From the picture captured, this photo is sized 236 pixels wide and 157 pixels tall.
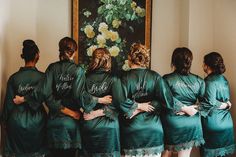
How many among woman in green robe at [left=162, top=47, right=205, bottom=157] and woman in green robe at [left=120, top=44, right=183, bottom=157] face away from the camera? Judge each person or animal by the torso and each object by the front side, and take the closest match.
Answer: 2

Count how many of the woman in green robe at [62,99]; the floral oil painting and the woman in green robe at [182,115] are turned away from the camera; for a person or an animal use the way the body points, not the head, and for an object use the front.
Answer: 2

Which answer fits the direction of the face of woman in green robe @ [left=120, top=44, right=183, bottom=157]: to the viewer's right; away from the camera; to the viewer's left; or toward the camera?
away from the camera

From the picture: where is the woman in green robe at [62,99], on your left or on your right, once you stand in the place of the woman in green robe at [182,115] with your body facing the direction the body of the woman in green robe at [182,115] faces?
on your left

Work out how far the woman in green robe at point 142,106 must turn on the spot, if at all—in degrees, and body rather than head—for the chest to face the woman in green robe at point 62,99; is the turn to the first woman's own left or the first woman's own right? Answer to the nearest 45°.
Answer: approximately 90° to the first woman's own left

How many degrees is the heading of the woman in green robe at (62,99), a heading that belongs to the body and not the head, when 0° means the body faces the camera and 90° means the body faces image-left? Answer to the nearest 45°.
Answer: approximately 180°

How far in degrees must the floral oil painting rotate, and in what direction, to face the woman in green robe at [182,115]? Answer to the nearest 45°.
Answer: approximately 45° to its left

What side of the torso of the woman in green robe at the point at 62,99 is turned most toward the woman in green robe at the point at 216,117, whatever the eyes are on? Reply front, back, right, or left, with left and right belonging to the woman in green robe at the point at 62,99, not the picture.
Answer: right

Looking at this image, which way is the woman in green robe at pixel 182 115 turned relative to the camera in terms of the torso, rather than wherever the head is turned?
away from the camera

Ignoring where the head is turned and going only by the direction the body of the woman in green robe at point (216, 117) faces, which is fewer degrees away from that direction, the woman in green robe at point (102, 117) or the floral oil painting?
the floral oil painting

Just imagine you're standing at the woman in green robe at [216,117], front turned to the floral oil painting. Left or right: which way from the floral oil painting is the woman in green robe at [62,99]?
left

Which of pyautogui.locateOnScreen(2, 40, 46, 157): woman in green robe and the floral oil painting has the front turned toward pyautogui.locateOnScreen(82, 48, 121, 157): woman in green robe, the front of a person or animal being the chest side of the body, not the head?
the floral oil painting

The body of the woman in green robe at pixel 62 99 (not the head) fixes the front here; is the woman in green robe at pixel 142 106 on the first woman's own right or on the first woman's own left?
on the first woman's own right

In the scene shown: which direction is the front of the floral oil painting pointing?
toward the camera

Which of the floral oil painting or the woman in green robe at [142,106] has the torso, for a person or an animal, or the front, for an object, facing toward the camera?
the floral oil painting

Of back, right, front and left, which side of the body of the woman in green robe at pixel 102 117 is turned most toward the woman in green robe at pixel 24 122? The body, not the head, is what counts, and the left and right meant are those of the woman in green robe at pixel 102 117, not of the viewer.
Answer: left

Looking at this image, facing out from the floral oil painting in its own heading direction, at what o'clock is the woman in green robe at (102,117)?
The woman in green robe is roughly at 12 o'clock from the floral oil painting.

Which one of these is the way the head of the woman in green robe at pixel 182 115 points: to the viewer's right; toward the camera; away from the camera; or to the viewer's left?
away from the camera

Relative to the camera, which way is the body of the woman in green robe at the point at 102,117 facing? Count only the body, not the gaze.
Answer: away from the camera

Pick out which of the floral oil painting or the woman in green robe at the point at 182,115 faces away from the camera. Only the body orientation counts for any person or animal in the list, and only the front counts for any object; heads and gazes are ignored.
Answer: the woman in green robe

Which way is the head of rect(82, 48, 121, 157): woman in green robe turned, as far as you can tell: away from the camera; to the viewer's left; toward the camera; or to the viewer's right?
away from the camera
